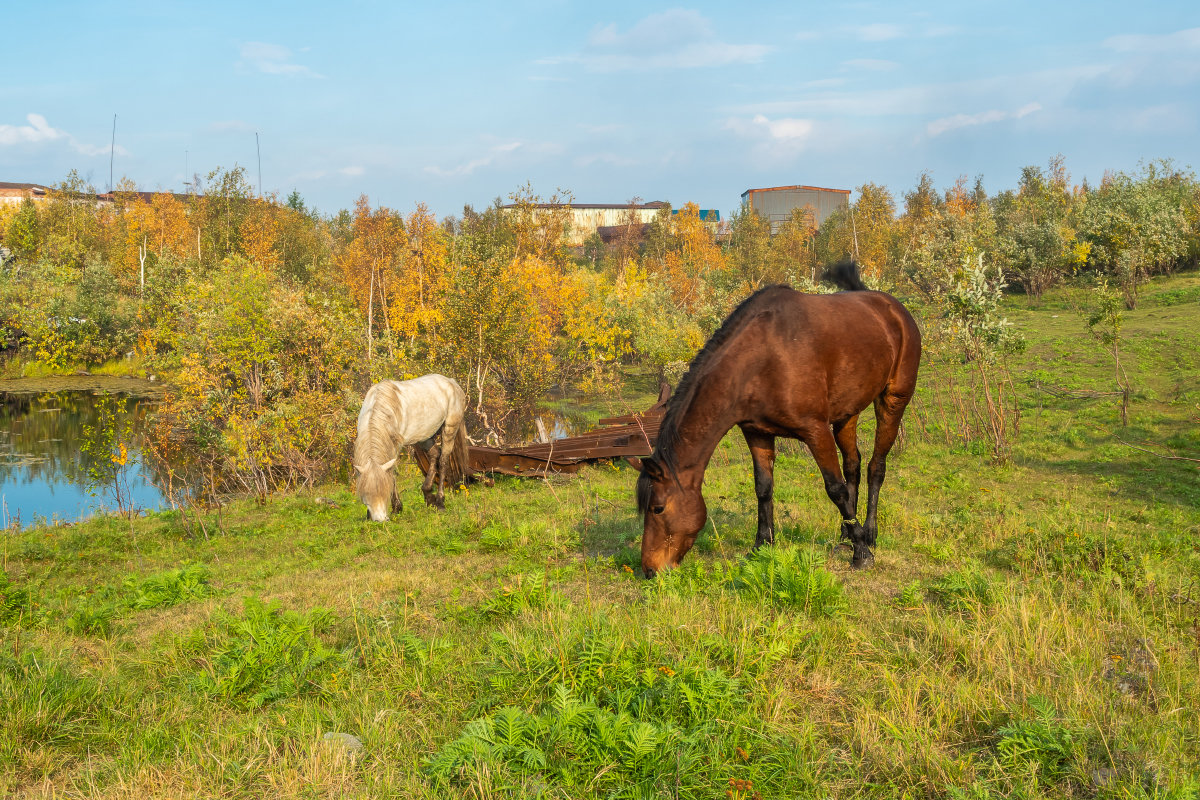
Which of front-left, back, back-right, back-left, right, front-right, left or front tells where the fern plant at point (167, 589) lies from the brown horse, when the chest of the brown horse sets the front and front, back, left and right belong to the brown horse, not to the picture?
front-right

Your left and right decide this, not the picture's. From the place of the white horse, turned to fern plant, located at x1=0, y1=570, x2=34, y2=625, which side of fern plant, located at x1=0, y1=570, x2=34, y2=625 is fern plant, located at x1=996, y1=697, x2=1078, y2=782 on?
left

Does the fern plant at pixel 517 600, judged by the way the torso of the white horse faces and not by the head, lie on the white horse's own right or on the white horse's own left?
on the white horse's own left

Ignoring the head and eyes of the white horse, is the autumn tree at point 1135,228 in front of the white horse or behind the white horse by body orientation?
behind

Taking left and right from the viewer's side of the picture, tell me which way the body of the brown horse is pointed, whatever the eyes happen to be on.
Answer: facing the viewer and to the left of the viewer

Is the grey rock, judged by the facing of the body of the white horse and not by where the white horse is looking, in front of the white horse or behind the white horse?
in front

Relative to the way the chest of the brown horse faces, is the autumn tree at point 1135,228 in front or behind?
behind

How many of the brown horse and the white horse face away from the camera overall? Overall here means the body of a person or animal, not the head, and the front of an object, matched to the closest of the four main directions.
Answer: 0
